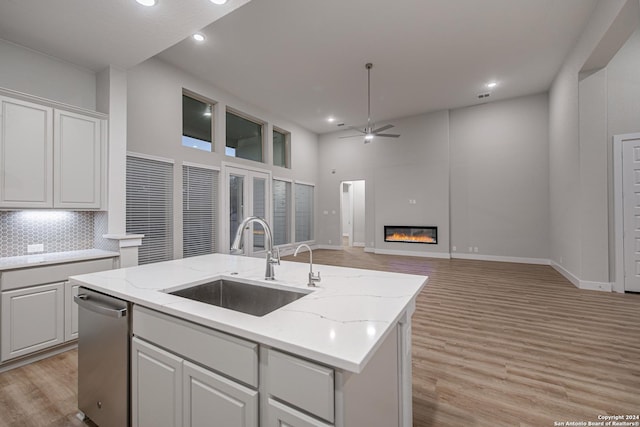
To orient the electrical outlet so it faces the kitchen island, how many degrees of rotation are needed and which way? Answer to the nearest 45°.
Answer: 0° — it already faces it

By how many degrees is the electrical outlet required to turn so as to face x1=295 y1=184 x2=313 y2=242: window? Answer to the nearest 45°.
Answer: approximately 90° to its left

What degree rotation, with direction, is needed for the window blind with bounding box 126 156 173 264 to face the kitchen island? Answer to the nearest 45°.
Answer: approximately 45° to its right

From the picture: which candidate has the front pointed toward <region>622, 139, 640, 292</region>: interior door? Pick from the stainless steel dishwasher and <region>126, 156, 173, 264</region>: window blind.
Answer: the window blind

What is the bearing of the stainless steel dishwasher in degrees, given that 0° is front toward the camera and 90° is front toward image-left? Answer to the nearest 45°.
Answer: approximately 45°

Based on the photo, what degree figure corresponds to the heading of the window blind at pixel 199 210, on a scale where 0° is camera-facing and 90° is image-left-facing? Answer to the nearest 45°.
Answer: approximately 315°
